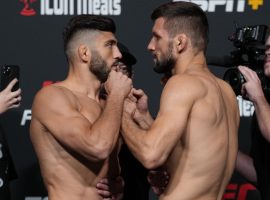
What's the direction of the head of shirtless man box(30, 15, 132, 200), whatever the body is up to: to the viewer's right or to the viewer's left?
to the viewer's right

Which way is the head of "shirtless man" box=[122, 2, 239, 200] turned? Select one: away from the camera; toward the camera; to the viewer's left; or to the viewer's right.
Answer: to the viewer's left

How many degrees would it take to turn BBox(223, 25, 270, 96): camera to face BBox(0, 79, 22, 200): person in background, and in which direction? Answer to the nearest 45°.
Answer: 0° — it already faces them

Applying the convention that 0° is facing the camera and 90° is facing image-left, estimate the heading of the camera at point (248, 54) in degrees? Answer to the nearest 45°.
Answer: approximately 90°
